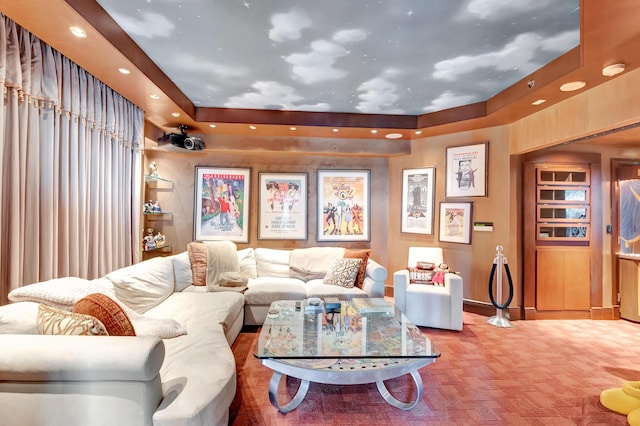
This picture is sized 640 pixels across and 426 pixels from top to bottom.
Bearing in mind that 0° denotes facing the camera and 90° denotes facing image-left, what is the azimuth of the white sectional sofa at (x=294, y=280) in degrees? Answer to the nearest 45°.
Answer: approximately 0°

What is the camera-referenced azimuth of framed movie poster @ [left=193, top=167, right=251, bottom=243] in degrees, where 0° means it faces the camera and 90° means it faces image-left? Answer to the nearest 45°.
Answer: approximately 0°

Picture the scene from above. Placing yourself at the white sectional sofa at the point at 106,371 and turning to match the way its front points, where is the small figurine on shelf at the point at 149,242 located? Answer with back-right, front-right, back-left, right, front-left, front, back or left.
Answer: back-left

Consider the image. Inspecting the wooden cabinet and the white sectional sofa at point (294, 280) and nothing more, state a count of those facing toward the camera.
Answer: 2

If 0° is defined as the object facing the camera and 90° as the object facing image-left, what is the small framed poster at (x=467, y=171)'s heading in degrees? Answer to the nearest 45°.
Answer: approximately 45°
